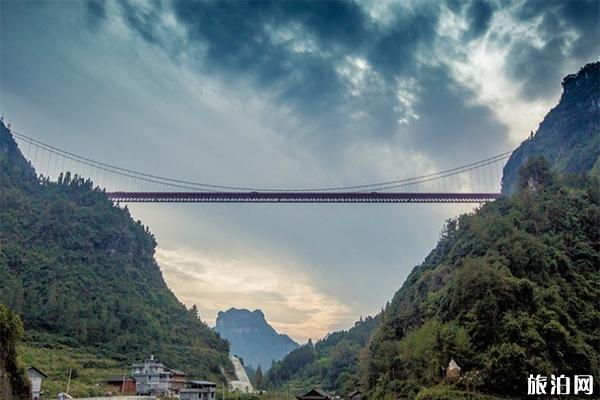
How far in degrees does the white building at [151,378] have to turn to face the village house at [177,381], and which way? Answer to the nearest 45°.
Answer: approximately 135° to its left

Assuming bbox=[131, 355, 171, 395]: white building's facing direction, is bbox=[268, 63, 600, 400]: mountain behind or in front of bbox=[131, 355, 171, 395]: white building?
in front

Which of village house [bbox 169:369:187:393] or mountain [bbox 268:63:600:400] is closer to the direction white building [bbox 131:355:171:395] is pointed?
the mountain

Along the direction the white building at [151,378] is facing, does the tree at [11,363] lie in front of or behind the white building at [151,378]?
in front

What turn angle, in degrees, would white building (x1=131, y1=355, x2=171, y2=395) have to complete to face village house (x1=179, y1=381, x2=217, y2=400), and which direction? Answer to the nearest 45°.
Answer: approximately 45° to its left

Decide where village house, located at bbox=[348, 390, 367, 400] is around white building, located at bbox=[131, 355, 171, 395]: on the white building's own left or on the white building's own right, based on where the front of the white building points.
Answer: on the white building's own left

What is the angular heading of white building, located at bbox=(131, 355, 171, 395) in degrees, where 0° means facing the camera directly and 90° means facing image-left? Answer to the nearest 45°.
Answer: approximately 0°
